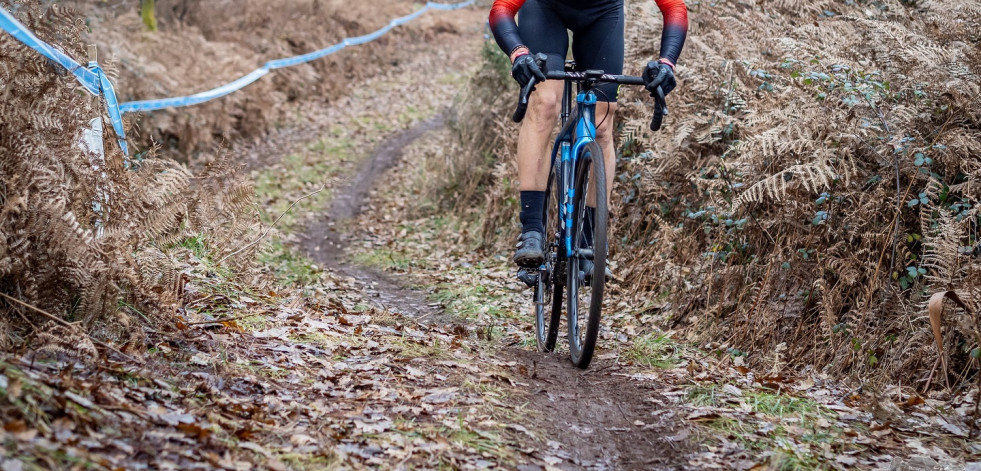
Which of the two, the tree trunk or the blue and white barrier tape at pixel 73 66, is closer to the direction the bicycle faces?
the blue and white barrier tape

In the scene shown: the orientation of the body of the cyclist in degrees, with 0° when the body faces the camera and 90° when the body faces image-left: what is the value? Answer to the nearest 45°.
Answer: approximately 0°

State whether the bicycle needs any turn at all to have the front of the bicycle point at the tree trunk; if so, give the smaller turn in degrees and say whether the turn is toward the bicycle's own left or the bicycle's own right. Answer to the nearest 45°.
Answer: approximately 135° to the bicycle's own right

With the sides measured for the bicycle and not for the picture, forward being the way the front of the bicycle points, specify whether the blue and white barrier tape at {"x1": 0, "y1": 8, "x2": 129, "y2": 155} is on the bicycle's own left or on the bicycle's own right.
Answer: on the bicycle's own right

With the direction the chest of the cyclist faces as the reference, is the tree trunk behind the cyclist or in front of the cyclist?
behind
